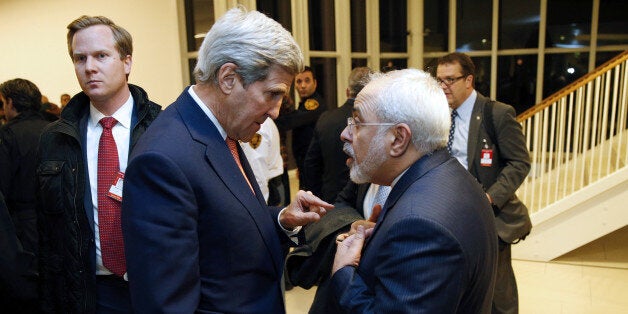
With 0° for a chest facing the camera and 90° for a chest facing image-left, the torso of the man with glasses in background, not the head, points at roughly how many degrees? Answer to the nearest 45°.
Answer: approximately 45°

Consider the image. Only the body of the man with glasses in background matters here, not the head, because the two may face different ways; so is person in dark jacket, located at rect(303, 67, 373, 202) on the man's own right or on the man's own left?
on the man's own right

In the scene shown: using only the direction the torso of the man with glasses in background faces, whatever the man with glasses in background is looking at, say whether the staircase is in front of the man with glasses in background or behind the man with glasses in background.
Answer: behind

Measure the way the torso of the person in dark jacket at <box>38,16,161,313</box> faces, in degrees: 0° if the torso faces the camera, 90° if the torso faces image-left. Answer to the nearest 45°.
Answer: approximately 0°

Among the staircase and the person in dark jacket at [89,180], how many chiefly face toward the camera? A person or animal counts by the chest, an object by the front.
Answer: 1

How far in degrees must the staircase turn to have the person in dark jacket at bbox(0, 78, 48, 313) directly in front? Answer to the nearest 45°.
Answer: approximately 45° to its left

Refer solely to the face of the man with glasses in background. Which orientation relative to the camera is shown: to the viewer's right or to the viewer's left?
to the viewer's left

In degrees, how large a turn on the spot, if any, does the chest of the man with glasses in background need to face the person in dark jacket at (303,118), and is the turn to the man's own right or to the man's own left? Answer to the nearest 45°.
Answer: approximately 90° to the man's own right

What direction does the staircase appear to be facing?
to the viewer's left
